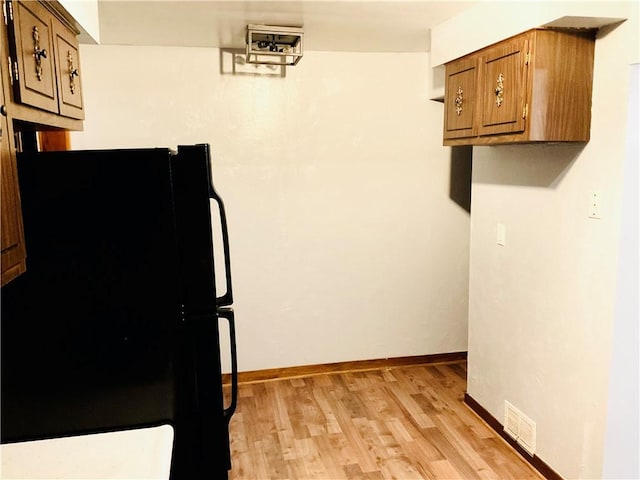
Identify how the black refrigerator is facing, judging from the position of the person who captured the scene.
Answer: facing to the right of the viewer

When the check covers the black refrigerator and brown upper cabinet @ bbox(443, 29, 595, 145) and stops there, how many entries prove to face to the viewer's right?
1

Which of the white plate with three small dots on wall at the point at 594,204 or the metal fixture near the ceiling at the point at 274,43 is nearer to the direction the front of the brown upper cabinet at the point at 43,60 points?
the white plate with three small dots on wall

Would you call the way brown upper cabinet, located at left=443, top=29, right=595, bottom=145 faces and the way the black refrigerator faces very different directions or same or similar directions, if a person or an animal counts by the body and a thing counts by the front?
very different directions

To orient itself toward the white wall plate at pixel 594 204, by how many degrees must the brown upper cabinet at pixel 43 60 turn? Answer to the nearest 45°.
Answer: approximately 45° to its left

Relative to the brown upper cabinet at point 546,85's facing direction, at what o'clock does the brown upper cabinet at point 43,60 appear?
the brown upper cabinet at point 43,60 is roughly at 12 o'clock from the brown upper cabinet at point 546,85.

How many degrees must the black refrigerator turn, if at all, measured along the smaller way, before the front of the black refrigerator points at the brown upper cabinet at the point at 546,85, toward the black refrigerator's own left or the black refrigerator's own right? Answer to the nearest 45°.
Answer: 0° — it already faces it

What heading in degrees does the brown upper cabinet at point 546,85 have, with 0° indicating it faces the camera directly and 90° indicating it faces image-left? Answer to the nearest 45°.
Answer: approximately 45°

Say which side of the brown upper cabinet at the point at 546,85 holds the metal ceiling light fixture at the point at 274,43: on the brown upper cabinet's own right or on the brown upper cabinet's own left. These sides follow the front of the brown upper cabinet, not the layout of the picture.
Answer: on the brown upper cabinet's own right
